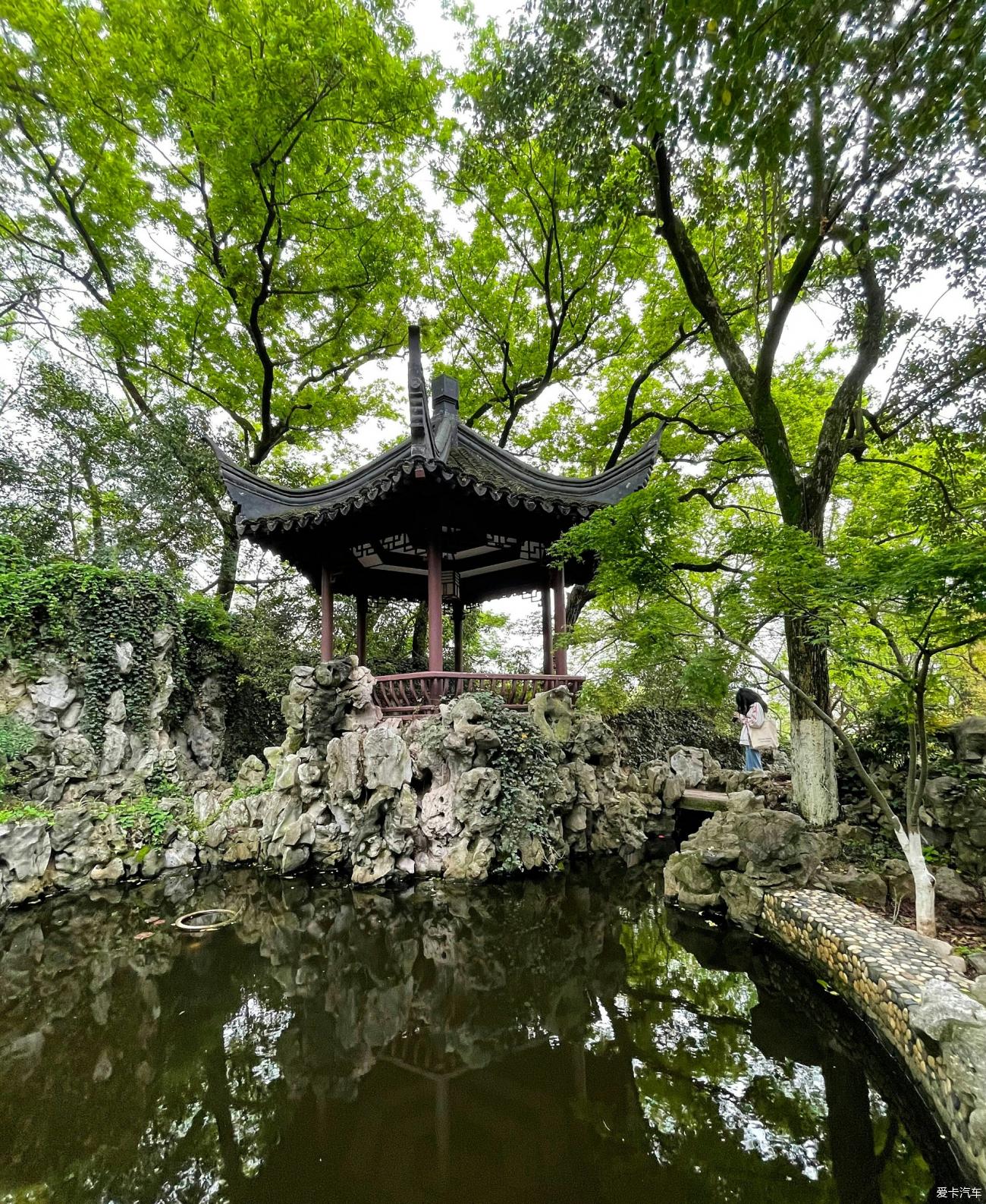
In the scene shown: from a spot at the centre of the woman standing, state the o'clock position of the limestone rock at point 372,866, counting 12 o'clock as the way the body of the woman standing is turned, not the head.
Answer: The limestone rock is roughly at 10 o'clock from the woman standing.

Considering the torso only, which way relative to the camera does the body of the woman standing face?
to the viewer's left

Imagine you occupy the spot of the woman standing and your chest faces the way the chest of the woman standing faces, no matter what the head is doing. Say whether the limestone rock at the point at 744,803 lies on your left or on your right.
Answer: on your left

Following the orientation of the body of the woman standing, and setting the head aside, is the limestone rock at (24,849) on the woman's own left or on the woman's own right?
on the woman's own left

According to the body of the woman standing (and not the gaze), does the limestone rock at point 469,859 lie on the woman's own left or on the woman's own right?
on the woman's own left

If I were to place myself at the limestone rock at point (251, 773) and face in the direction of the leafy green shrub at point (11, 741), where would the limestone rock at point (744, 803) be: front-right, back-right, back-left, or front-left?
back-left

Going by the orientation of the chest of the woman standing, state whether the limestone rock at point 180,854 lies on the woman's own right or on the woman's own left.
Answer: on the woman's own left

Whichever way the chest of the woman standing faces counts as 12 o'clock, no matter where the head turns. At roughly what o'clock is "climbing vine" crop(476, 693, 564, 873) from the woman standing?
The climbing vine is roughly at 10 o'clock from the woman standing.

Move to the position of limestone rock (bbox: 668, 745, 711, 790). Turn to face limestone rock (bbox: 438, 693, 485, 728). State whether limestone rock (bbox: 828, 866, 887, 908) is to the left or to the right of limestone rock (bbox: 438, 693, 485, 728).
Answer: left

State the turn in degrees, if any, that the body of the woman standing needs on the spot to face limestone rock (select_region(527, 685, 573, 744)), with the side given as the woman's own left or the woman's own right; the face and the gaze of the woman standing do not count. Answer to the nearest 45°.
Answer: approximately 45° to the woman's own left

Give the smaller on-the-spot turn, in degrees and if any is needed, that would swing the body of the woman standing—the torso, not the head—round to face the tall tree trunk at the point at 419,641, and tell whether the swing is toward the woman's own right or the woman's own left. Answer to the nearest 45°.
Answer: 0° — they already face it

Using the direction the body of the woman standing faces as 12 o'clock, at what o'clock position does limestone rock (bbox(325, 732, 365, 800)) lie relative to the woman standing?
The limestone rock is roughly at 10 o'clock from the woman standing.

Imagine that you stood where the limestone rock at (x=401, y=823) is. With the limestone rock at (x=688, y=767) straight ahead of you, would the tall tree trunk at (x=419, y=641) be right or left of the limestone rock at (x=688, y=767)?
left
